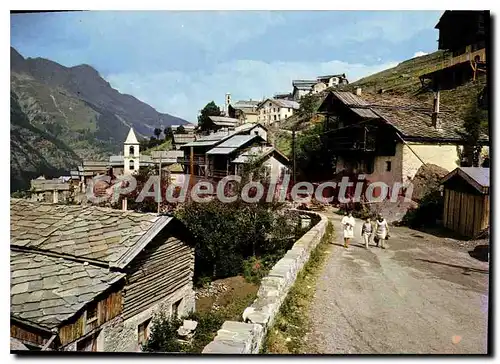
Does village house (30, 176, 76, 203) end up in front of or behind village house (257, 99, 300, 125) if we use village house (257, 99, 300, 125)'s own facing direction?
in front

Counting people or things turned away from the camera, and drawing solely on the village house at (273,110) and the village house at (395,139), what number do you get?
0

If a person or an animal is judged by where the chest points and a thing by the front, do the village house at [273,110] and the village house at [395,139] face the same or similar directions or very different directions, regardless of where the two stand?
same or similar directions

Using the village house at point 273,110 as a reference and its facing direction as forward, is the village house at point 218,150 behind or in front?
in front

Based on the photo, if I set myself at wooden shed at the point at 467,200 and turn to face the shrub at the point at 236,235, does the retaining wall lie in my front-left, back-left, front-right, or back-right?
front-left

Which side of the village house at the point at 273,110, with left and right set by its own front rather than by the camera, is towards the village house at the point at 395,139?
front

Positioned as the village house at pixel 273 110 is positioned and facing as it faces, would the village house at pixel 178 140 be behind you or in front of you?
in front

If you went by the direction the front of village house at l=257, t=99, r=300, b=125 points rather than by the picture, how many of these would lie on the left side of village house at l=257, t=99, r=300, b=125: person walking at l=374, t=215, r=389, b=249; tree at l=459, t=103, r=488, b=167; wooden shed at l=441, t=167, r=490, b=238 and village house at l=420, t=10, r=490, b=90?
4

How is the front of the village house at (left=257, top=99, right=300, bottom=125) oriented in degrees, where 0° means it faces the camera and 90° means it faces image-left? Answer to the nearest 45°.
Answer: approximately 45°

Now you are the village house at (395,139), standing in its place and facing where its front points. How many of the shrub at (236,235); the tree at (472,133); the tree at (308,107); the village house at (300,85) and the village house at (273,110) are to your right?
3

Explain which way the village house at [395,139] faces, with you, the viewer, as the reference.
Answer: facing the viewer and to the left of the viewer
